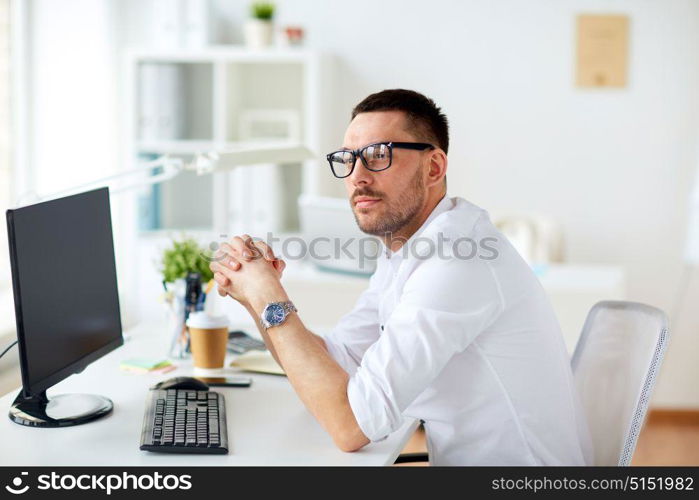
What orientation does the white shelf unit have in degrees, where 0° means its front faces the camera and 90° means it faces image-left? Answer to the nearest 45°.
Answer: approximately 0°

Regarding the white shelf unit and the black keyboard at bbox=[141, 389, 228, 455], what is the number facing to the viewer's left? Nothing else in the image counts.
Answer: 0

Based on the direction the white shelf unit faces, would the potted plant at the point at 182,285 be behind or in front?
in front

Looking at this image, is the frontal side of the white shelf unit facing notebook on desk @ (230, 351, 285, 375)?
yes

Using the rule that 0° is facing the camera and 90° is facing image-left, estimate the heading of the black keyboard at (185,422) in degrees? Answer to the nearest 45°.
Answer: approximately 270°

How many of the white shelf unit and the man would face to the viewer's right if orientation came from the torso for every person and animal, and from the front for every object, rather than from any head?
0

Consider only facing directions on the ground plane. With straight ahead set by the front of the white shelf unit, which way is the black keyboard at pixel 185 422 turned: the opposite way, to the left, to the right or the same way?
to the left

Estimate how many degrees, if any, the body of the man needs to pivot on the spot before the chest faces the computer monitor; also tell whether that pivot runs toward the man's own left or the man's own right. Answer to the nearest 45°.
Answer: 0° — they already face it

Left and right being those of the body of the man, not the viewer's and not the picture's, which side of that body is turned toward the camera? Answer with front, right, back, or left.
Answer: left

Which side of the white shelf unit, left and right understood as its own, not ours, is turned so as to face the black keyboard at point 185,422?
front

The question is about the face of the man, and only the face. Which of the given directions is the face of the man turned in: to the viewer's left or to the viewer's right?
to the viewer's left
